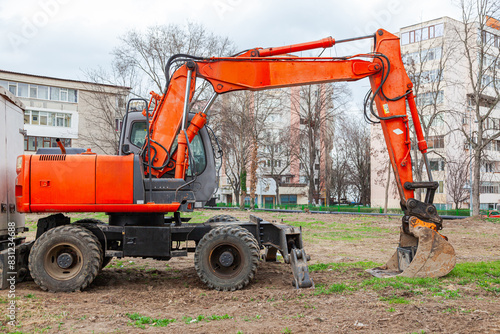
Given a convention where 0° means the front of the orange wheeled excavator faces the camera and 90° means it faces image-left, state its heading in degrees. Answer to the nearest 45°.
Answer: approximately 270°
